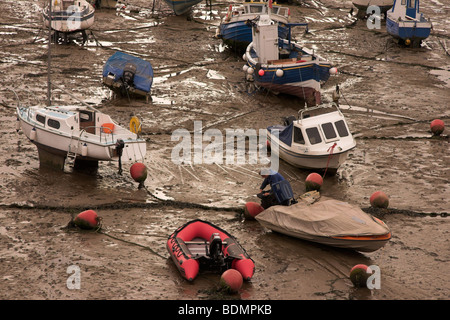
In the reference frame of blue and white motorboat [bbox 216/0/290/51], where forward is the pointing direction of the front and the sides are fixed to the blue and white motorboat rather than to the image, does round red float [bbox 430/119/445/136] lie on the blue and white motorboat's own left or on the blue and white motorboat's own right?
on the blue and white motorboat's own left

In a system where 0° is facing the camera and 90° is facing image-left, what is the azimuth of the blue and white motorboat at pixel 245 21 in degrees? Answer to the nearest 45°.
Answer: approximately 45°

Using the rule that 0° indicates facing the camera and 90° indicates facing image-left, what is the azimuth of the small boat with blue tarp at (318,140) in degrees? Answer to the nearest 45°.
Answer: approximately 315°

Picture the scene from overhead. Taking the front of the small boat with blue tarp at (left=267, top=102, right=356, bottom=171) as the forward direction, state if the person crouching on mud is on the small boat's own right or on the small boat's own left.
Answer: on the small boat's own right

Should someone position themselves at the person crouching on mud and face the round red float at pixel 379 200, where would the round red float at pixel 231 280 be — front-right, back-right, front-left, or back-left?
back-right

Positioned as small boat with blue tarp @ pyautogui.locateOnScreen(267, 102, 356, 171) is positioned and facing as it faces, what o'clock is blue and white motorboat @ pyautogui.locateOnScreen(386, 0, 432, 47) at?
The blue and white motorboat is roughly at 8 o'clock from the small boat with blue tarp.

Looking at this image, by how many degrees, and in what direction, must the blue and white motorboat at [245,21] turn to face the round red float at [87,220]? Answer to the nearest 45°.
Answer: approximately 45° to its left

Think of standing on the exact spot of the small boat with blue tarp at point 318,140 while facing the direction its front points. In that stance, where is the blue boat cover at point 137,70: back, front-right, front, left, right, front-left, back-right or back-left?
back

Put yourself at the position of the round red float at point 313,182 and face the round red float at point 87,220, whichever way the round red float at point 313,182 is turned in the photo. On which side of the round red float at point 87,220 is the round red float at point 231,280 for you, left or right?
left

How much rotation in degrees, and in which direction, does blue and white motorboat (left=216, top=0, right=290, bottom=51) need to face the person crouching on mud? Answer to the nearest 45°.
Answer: approximately 45° to its left

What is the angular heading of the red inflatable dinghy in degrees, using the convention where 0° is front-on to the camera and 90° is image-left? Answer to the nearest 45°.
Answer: approximately 135°

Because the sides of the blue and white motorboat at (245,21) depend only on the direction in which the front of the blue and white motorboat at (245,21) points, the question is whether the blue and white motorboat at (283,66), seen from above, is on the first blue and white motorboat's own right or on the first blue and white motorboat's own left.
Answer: on the first blue and white motorboat's own left
